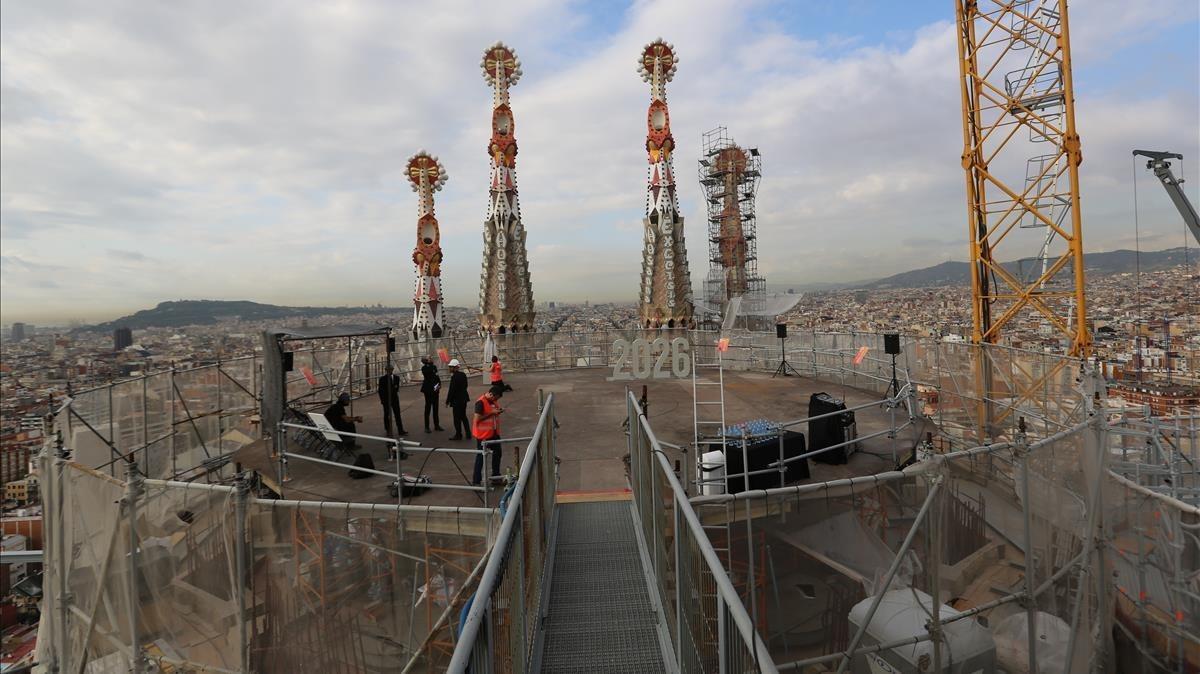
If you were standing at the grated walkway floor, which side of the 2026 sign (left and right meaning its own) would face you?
front

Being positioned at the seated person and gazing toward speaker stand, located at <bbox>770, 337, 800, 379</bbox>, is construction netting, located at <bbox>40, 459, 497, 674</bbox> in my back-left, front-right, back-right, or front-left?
back-right

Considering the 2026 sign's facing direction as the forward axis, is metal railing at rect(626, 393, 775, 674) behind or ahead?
ahead

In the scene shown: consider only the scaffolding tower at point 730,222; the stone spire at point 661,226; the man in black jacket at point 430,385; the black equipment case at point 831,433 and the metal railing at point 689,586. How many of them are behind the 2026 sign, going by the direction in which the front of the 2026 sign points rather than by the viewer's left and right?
2

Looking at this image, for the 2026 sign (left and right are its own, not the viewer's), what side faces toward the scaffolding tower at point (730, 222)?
back

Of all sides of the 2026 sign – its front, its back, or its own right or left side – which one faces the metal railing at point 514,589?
front

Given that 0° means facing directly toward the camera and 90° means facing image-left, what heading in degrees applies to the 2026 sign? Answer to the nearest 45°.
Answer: approximately 0°

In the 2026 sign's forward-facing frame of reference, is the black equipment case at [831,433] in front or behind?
in front

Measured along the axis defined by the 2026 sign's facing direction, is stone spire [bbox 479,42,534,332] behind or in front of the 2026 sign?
behind

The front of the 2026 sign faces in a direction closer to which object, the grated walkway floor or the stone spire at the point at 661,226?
the grated walkway floor

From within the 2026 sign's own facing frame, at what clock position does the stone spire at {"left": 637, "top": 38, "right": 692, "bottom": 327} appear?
The stone spire is roughly at 6 o'clock from the 2026 sign.
